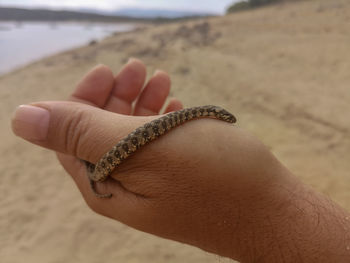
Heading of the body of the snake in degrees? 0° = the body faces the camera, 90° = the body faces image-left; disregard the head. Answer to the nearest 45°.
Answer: approximately 270°
